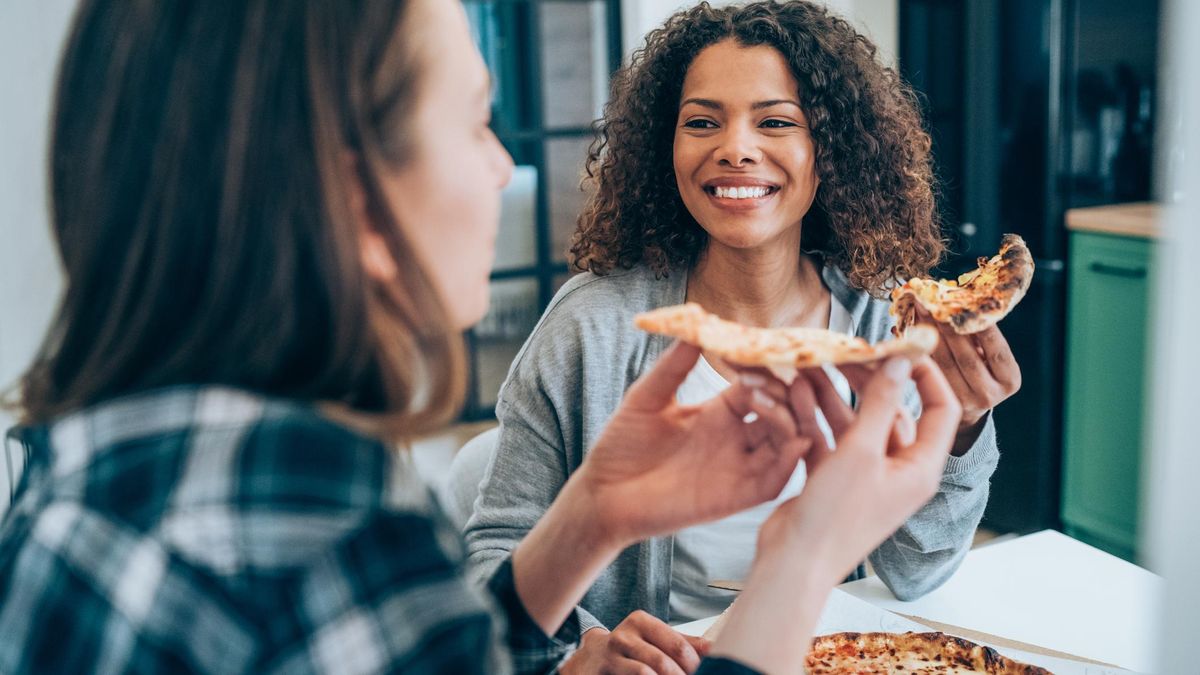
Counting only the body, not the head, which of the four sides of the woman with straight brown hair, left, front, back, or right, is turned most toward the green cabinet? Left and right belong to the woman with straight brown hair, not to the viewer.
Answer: front

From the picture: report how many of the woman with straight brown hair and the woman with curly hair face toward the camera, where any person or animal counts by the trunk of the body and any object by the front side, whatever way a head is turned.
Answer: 1

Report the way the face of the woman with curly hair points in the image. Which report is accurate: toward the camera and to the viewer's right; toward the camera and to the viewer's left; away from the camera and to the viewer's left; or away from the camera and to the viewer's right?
toward the camera and to the viewer's left

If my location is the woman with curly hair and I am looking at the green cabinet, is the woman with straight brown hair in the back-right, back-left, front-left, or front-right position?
back-right

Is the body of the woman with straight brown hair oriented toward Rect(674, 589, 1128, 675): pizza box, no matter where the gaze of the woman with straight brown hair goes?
yes

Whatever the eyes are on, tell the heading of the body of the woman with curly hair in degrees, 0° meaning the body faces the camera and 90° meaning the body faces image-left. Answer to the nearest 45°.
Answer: approximately 0°

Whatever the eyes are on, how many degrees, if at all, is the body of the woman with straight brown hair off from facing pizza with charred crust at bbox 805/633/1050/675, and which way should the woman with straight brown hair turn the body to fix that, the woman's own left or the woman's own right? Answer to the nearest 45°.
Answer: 0° — they already face it

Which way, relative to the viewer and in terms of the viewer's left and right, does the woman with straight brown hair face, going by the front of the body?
facing away from the viewer and to the right of the viewer

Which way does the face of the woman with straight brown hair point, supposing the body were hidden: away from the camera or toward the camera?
away from the camera

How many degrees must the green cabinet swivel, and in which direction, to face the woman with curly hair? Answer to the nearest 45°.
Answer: approximately 45° to its left

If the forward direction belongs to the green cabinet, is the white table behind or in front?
in front

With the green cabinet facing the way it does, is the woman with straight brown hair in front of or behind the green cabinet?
in front

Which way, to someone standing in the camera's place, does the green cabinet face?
facing the viewer and to the left of the viewer

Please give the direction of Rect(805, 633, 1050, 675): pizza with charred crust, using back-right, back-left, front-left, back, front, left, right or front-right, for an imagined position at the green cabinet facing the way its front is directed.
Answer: front-left
